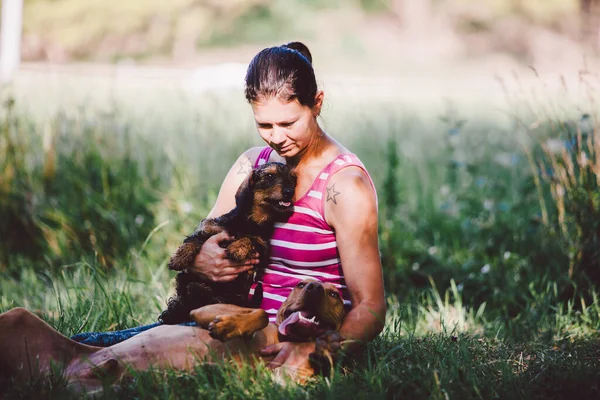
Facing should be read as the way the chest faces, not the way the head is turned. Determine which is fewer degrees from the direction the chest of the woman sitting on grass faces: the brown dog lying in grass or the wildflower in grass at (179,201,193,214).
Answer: the brown dog lying in grass

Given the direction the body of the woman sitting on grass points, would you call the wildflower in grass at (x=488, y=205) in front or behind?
behind

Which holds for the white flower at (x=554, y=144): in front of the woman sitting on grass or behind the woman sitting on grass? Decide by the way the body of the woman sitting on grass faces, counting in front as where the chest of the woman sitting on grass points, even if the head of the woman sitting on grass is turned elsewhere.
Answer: behind

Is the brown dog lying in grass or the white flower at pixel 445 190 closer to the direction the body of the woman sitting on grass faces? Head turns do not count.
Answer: the brown dog lying in grass

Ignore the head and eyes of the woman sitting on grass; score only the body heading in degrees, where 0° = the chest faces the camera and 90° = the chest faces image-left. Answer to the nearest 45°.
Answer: approximately 45°

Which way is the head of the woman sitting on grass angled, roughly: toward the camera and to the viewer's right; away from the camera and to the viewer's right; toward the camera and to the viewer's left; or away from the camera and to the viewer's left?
toward the camera and to the viewer's left

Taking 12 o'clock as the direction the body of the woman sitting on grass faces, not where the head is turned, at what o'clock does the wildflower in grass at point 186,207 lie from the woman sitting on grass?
The wildflower in grass is roughly at 4 o'clock from the woman sitting on grass.
